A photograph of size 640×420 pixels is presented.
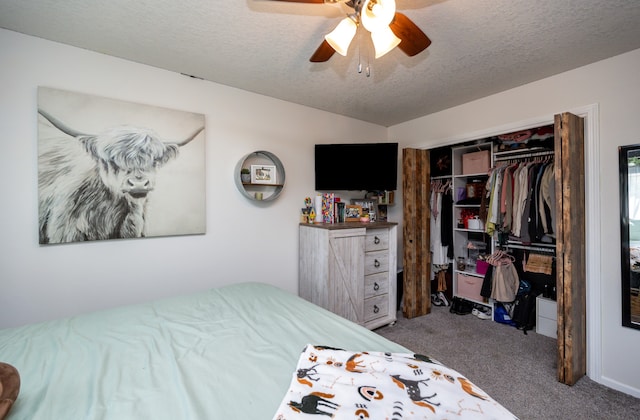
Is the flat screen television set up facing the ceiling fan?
yes

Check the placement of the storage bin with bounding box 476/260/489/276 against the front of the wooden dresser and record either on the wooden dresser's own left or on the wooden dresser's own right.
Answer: on the wooden dresser's own left

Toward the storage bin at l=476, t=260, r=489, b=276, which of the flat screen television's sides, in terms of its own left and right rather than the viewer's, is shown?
left

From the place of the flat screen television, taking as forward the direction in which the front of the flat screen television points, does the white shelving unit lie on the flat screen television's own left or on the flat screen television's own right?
on the flat screen television's own left

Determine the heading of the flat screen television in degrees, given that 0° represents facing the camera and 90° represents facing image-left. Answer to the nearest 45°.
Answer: approximately 0°

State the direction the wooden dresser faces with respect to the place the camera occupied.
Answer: facing the viewer and to the right of the viewer

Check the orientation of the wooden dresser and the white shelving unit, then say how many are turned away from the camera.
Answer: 0

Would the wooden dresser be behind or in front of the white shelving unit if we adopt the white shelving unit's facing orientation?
in front

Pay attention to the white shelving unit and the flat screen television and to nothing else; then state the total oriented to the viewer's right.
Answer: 0

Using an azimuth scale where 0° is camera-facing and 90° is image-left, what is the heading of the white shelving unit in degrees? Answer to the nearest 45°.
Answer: approximately 45°

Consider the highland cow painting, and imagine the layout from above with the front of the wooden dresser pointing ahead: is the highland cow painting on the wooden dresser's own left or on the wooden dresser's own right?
on the wooden dresser's own right

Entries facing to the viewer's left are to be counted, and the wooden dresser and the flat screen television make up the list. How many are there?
0
